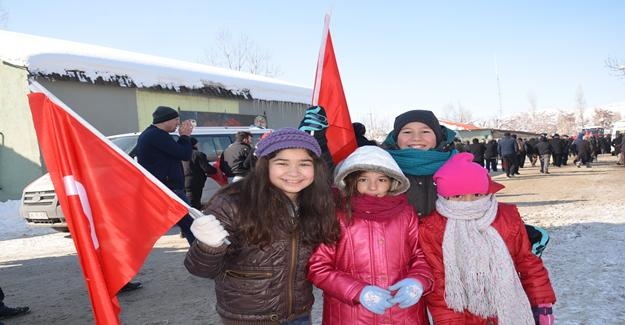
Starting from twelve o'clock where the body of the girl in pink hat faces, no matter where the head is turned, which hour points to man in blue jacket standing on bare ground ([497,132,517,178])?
The man in blue jacket standing on bare ground is roughly at 6 o'clock from the girl in pink hat.

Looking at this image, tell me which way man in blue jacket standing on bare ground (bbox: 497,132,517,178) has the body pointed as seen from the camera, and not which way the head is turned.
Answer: away from the camera

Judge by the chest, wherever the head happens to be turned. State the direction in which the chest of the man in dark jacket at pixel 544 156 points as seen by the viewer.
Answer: away from the camera

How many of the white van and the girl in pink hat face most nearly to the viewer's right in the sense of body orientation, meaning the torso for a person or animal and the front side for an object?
0

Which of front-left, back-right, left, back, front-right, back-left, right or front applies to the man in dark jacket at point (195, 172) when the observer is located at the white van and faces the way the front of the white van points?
left

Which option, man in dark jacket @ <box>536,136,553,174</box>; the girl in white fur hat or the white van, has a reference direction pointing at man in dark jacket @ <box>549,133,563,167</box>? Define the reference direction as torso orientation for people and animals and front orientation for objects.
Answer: man in dark jacket @ <box>536,136,553,174</box>
